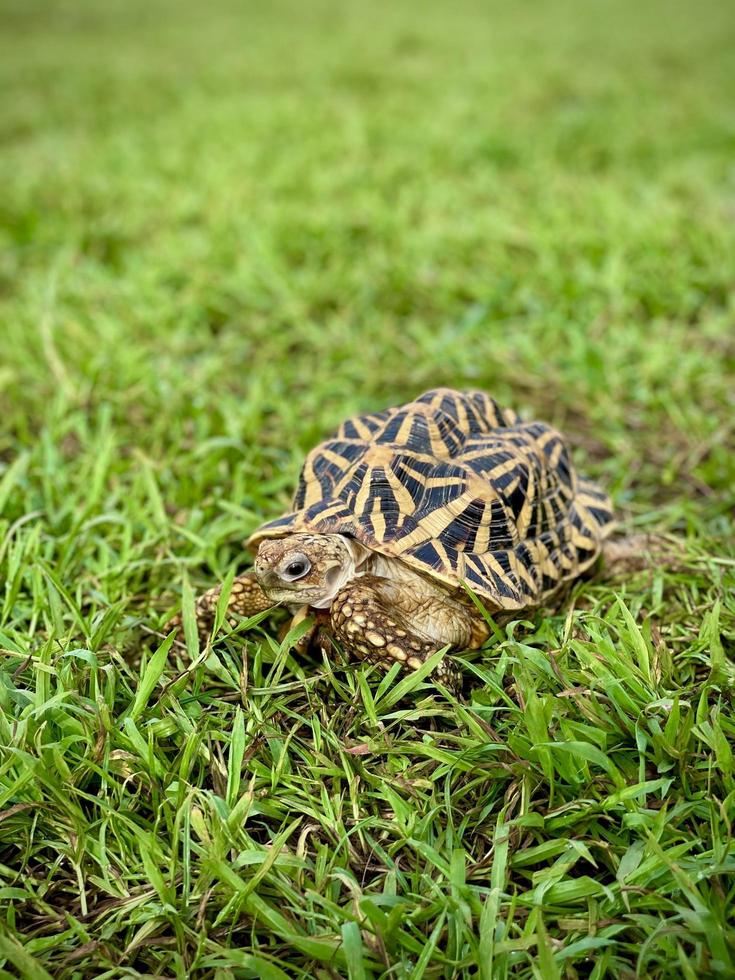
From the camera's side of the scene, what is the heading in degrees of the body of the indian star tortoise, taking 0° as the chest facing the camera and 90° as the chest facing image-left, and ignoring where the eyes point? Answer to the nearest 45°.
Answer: approximately 45°
